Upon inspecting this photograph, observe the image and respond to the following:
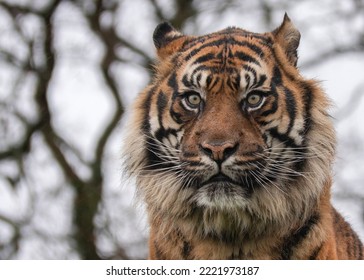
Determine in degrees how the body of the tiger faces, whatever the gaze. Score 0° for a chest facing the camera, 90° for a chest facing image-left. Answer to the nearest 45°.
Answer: approximately 0°
